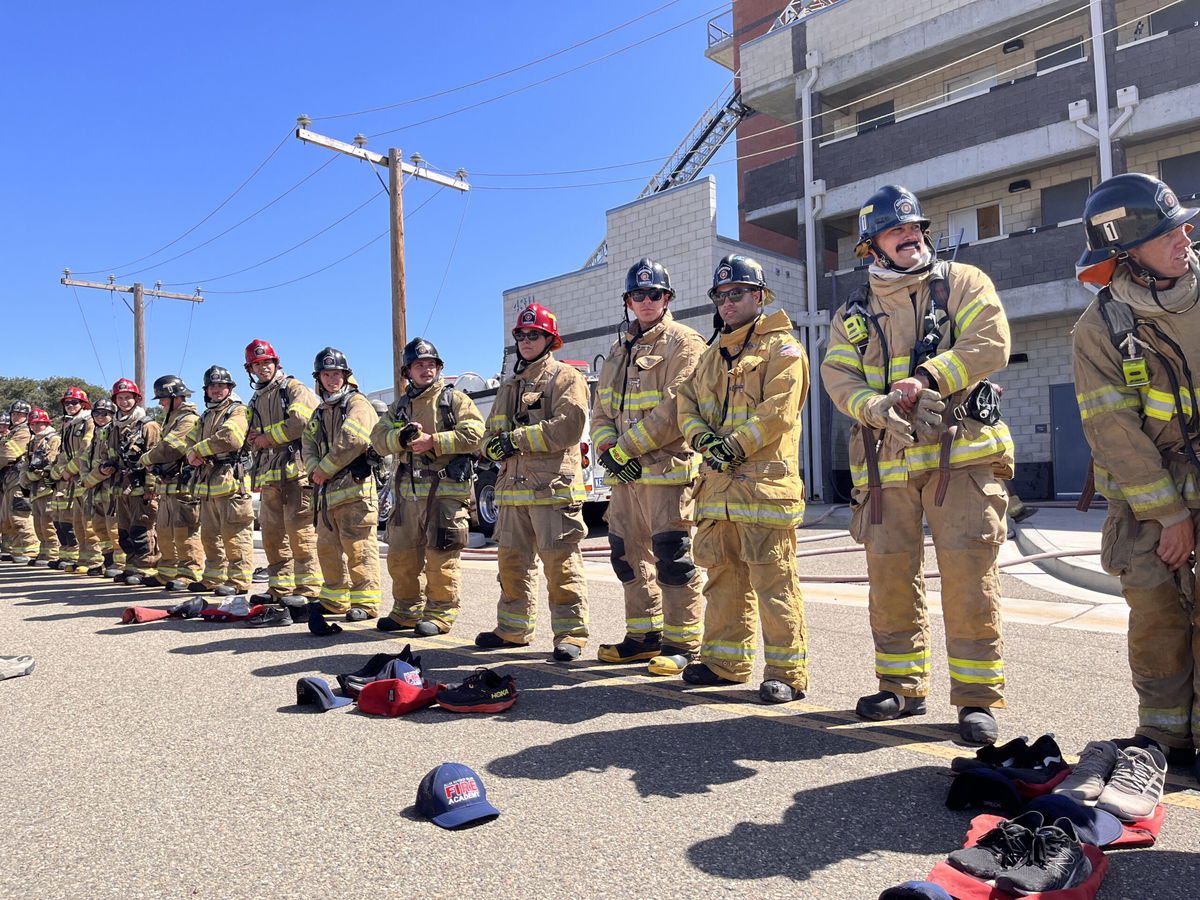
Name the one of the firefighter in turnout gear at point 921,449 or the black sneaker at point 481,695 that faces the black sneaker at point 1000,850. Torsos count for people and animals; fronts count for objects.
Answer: the firefighter in turnout gear

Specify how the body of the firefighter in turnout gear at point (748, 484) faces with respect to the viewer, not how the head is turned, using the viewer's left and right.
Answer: facing the viewer and to the left of the viewer

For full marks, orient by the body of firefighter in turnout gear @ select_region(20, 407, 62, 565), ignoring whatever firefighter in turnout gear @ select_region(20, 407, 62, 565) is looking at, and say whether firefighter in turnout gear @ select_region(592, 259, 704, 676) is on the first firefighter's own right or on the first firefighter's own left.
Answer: on the first firefighter's own left

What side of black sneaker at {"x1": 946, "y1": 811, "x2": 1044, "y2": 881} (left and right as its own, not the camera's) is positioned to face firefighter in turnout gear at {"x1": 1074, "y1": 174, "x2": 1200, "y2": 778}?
back

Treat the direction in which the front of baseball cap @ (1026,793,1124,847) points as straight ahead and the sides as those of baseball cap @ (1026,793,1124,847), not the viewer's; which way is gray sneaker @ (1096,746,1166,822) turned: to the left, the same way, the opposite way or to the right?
to the right

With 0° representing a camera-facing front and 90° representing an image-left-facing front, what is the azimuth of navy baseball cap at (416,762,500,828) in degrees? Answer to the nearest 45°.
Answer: approximately 315°

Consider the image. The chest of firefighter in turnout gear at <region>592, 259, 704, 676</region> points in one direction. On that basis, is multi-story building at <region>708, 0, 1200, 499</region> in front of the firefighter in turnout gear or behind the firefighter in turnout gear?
behind

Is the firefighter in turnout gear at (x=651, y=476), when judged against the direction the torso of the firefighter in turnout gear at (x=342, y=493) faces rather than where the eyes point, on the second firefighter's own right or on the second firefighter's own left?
on the second firefighter's own left

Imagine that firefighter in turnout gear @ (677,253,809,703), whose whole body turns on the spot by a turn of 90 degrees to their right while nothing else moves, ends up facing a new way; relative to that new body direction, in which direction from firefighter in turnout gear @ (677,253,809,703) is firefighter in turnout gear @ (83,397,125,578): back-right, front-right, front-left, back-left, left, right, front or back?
front
